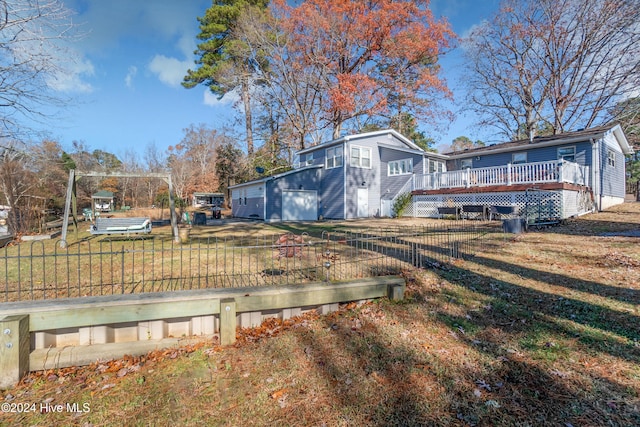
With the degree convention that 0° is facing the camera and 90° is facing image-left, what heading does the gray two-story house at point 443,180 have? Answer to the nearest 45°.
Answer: approximately 45°

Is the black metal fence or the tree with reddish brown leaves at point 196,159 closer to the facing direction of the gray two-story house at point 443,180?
the black metal fence

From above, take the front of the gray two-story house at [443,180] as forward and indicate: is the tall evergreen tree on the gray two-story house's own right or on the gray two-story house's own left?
on the gray two-story house's own right

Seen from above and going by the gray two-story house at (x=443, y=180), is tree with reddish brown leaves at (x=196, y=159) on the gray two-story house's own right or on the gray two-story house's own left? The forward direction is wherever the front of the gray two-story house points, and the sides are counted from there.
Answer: on the gray two-story house's own right

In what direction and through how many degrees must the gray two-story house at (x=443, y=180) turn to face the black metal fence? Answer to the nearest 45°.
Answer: approximately 45° to its left
